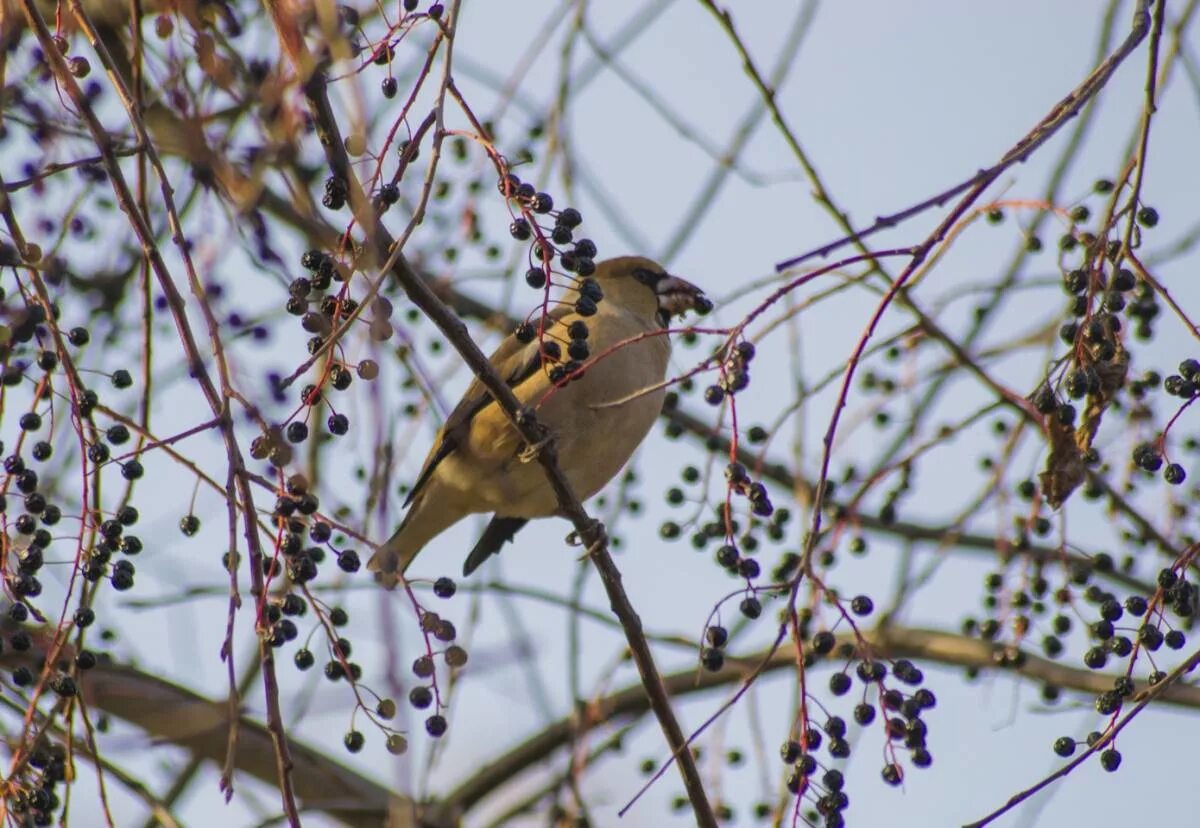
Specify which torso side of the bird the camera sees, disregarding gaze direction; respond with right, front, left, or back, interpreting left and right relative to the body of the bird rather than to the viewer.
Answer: right
